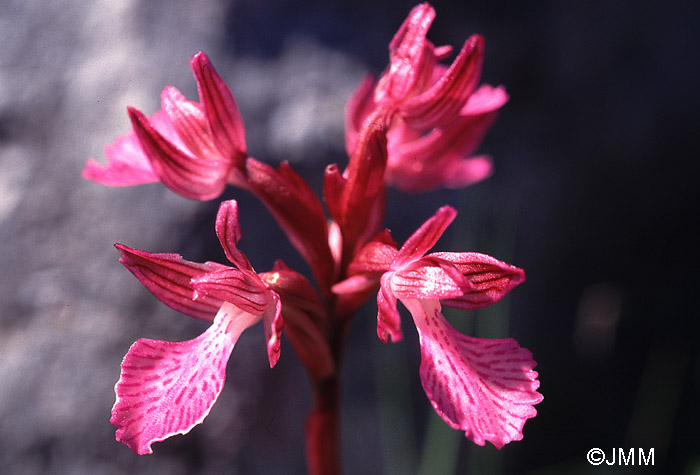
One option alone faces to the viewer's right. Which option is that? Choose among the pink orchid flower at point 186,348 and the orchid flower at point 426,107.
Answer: the orchid flower

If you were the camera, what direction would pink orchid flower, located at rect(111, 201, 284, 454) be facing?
facing the viewer and to the left of the viewer

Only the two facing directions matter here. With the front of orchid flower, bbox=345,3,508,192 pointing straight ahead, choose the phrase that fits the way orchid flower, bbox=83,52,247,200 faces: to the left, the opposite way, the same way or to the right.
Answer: the opposite way

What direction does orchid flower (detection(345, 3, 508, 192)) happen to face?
to the viewer's right

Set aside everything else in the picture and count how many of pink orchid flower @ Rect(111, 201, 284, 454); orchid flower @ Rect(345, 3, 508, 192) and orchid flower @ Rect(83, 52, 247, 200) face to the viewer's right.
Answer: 1

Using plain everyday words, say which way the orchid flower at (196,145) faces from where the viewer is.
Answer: facing to the left of the viewer

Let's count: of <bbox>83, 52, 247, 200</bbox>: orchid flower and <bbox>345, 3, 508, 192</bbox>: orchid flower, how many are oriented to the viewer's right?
1

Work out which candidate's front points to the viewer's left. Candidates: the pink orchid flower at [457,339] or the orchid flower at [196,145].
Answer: the orchid flower

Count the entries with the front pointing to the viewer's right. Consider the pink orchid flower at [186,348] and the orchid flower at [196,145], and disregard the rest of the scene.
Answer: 0

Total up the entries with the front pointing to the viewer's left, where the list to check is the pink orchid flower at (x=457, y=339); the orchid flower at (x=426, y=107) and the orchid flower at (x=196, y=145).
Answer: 1

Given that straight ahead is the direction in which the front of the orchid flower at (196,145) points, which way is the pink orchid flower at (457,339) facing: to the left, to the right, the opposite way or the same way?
to the left
